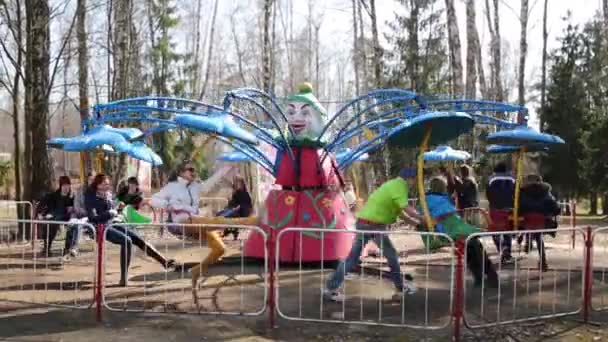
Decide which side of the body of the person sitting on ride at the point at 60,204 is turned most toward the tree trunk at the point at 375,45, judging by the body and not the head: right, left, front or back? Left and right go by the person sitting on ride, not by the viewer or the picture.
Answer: back

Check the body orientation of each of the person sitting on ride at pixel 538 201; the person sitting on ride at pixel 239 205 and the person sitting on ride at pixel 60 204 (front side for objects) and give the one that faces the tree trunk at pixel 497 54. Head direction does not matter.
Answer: the person sitting on ride at pixel 538 201

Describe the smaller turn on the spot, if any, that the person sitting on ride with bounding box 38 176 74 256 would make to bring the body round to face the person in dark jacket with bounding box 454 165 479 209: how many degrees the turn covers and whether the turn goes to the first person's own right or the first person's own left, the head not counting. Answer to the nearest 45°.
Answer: approximately 135° to the first person's own left

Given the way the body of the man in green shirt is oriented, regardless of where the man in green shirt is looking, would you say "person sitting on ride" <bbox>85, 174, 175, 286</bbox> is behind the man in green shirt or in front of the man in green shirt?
behind

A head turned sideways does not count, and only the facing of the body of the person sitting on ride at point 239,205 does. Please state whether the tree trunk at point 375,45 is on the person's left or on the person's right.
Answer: on the person's right

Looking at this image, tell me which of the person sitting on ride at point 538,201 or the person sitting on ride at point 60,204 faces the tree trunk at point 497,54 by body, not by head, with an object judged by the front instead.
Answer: the person sitting on ride at point 538,201

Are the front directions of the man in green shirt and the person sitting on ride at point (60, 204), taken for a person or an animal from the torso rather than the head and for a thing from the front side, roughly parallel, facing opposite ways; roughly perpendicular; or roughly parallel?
roughly perpendicular

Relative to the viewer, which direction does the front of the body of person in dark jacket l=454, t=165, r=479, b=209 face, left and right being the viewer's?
facing away from the viewer and to the left of the viewer

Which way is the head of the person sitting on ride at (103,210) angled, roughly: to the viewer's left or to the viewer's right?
to the viewer's right

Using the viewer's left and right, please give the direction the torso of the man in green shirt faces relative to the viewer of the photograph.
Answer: facing to the right of the viewer

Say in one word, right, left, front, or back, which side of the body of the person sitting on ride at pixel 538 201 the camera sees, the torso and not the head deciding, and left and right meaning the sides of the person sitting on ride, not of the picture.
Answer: back
